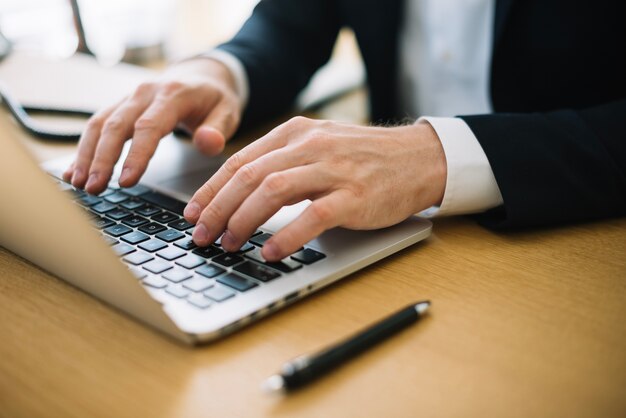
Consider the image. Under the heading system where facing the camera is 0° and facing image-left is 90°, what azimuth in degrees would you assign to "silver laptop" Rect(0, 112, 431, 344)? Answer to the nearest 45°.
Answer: approximately 225°
